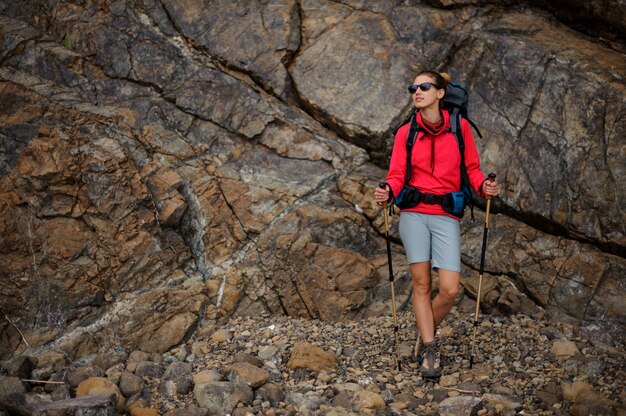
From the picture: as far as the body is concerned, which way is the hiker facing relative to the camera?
toward the camera
